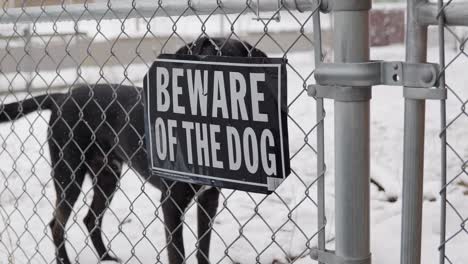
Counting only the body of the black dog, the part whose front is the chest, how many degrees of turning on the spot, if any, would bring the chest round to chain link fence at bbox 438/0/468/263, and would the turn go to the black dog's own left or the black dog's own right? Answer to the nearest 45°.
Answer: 0° — it already faces it

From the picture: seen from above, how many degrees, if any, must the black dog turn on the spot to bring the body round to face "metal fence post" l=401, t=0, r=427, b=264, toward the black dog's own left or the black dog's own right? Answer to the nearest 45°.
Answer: approximately 90° to the black dog's own right

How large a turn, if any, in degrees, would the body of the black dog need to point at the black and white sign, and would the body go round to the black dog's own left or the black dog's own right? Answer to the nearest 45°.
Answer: approximately 90° to the black dog's own right

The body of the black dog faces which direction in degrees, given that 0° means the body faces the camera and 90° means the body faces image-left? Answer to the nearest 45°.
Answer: approximately 270°
